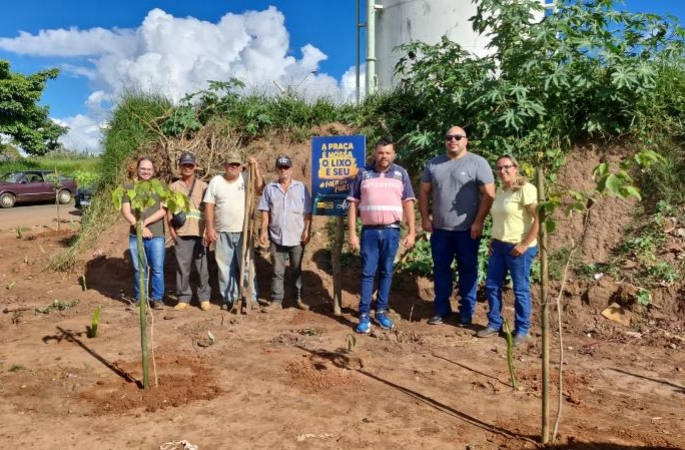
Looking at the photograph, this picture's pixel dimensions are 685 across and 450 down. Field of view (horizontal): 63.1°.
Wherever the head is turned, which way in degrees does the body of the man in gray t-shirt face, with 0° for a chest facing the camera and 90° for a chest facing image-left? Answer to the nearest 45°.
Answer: approximately 0°

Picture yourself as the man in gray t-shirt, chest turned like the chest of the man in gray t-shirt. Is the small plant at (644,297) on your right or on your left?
on your left

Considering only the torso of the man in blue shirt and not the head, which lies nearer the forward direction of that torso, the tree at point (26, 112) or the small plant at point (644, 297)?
the small plant

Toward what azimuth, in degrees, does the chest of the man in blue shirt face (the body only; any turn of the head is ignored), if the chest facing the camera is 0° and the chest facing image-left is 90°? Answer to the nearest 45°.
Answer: approximately 0°

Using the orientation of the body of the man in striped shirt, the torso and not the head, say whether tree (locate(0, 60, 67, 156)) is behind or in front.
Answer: behind

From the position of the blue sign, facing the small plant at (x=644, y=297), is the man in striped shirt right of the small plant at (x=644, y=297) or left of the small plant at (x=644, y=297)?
right

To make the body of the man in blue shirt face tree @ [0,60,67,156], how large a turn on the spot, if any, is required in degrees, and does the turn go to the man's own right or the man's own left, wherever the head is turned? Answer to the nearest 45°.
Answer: approximately 135° to the man's own right

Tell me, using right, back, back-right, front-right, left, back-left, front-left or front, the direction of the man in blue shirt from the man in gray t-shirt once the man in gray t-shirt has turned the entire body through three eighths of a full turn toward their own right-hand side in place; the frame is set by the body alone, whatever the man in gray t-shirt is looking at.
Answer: front-left

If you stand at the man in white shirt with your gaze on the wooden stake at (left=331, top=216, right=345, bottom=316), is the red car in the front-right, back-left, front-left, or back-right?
back-left

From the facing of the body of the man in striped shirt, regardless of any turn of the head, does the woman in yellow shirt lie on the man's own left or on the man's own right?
on the man's own left

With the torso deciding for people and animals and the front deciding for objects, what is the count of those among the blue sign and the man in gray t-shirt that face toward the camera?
2
